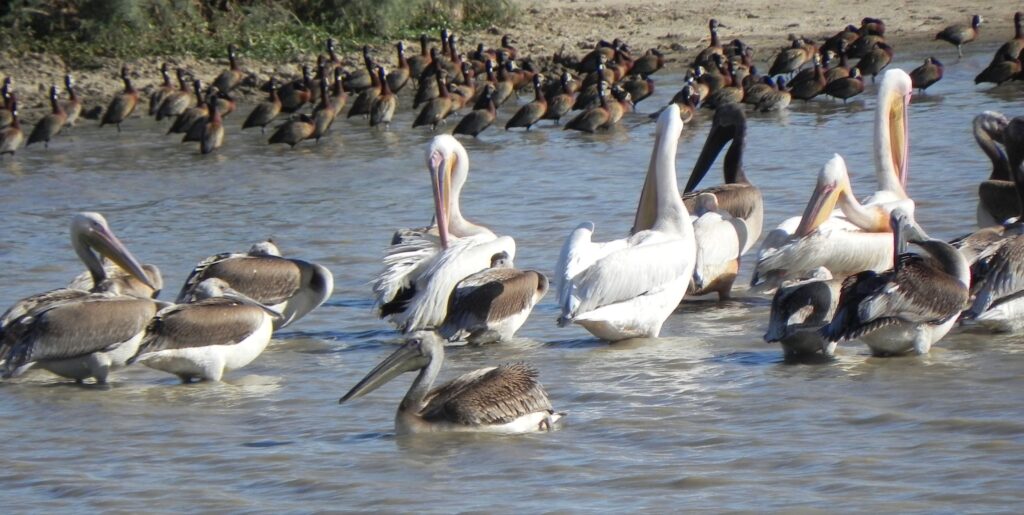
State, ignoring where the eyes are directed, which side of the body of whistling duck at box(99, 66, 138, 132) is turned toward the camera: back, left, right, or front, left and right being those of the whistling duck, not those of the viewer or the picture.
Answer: right

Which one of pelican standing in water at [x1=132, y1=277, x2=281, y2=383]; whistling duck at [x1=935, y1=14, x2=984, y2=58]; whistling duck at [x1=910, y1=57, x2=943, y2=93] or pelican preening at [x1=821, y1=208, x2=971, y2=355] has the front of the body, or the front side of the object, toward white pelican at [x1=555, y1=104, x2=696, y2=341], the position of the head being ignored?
the pelican standing in water

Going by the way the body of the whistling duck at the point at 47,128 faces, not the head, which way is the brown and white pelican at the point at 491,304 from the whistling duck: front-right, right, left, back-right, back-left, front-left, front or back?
right

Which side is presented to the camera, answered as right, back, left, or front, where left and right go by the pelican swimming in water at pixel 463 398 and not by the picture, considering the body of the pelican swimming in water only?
left

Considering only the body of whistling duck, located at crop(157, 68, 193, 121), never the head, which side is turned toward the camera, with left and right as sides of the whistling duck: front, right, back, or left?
right

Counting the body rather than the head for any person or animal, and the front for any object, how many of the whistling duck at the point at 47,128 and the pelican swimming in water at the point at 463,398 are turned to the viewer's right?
1

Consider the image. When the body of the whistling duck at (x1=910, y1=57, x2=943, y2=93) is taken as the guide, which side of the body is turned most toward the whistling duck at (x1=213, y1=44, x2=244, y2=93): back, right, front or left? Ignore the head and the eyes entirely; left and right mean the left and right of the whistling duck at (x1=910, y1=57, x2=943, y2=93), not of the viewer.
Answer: back

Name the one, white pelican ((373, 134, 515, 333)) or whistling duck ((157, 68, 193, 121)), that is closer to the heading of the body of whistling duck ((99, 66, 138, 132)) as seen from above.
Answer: the whistling duck

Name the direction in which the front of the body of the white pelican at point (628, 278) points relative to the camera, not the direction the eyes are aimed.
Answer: to the viewer's right

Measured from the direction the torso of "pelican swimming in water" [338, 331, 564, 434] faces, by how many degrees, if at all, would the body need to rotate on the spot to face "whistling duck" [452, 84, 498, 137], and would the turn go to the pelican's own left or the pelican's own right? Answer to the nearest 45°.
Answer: approximately 90° to the pelican's own right

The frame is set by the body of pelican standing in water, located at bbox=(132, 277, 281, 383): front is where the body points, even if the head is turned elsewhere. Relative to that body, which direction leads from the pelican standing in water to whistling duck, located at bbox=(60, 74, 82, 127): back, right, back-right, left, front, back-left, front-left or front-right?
left

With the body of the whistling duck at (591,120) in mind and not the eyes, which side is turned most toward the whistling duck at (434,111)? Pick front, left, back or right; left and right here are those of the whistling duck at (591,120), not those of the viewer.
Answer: back
